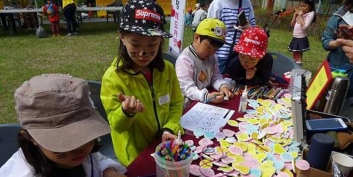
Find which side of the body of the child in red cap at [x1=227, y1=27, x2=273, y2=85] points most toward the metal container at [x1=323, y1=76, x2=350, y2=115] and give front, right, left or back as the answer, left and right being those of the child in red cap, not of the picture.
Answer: left

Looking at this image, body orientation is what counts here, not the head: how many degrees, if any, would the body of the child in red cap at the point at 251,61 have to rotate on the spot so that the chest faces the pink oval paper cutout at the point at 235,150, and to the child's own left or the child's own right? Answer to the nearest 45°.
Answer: approximately 45° to the child's own left

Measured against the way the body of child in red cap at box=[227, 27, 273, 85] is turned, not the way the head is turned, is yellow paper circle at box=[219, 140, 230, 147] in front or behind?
in front

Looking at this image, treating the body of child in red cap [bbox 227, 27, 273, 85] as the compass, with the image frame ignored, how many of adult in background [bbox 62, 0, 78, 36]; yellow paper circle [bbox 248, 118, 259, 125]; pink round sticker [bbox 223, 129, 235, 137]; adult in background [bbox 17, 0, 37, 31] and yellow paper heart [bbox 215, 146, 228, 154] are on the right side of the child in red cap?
2

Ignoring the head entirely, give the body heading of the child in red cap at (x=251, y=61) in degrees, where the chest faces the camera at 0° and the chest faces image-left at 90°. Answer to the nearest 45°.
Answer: approximately 45°
